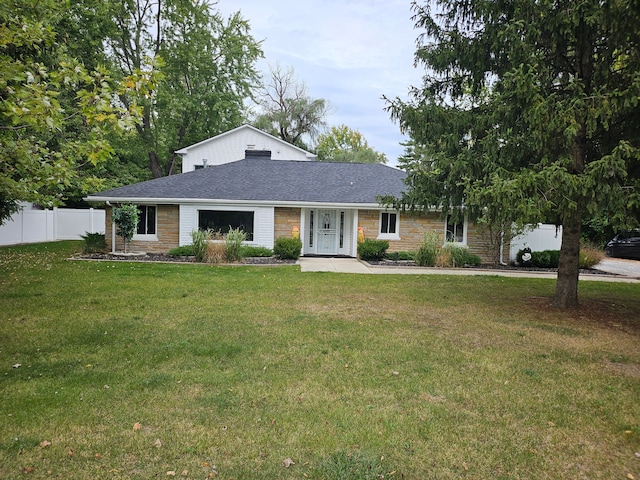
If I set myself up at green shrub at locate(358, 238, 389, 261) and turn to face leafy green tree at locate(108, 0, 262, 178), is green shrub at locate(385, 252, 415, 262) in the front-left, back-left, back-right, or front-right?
back-right

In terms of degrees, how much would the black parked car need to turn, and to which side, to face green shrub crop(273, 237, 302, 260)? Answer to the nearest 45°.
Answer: approximately 45° to its left

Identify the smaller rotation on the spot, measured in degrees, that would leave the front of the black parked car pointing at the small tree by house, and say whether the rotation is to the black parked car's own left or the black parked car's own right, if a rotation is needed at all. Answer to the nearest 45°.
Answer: approximately 45° to the black parked car's own left

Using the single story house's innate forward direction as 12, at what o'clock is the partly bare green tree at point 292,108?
The partly bare green tree is roughly at 6 o'clock from the single story house.

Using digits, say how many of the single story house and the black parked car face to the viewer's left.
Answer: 1

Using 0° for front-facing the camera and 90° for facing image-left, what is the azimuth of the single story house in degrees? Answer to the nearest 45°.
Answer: approximately 0°

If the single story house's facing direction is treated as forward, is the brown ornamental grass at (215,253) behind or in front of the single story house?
in front

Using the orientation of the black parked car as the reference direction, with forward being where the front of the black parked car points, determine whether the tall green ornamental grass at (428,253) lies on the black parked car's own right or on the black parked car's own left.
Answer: on the black parked car's own left

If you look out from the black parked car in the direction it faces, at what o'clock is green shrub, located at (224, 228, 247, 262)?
The green shrub is roughly at 10 o'clock from the black parked car.

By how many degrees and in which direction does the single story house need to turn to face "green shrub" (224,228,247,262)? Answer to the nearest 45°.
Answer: approximately 45° to its right

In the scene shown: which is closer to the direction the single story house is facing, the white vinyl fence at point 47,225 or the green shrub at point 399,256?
the green shrub

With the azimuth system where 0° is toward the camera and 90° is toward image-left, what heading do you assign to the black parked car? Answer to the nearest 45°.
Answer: approximately 90°

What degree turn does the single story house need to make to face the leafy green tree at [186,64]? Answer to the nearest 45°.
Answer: approximately 135° to its right
